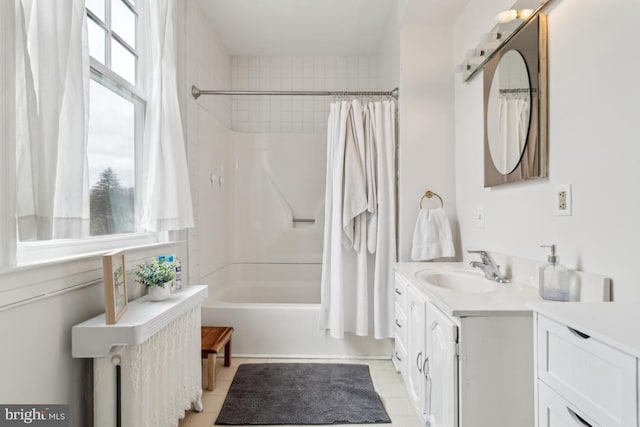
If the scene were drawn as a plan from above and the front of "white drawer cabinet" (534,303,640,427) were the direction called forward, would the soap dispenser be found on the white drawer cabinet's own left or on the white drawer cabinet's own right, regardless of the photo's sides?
on the white drawer cabinet's own right

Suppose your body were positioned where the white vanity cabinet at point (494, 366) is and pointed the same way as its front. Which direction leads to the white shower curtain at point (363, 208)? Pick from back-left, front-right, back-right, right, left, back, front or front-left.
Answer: front-right

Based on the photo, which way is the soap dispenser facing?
to the viewer's left

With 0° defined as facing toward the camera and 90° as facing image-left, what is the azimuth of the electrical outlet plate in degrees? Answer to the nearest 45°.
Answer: approximately 45°

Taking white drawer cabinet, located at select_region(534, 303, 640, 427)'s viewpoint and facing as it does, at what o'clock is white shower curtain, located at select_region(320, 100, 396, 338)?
The white shower curtain is roughly at 3 o'clock from the white drawer cabinet.

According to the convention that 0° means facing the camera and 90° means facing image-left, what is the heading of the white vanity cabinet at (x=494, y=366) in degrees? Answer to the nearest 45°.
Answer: approximately 90°
